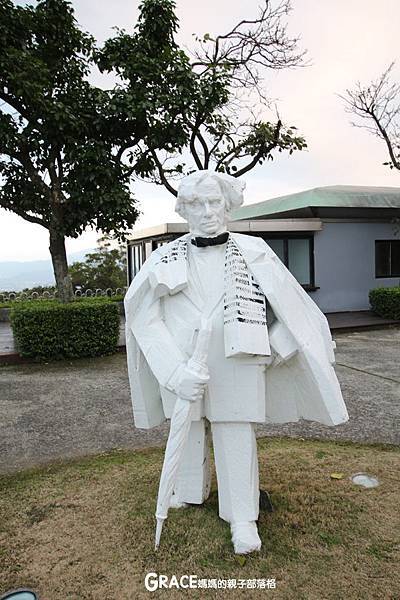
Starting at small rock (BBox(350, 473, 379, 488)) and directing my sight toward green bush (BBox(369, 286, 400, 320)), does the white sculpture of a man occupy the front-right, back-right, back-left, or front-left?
back-left

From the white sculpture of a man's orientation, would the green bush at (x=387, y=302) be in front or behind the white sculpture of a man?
behind

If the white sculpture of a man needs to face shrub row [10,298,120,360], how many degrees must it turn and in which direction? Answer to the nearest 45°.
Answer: approximately 135° to its right

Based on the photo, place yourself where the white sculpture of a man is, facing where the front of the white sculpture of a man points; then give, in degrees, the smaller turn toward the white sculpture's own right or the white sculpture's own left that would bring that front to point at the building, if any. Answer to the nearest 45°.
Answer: approximately 180°
